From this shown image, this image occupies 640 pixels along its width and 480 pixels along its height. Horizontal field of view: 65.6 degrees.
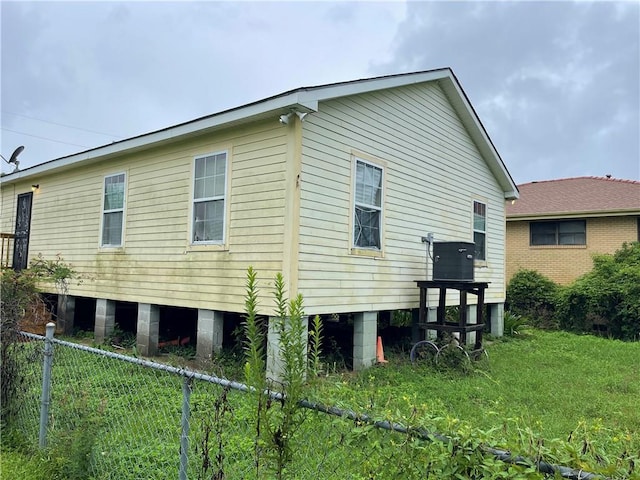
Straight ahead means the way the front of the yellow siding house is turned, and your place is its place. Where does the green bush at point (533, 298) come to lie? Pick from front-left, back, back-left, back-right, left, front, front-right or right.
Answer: back

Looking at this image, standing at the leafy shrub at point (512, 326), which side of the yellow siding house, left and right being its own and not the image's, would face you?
back

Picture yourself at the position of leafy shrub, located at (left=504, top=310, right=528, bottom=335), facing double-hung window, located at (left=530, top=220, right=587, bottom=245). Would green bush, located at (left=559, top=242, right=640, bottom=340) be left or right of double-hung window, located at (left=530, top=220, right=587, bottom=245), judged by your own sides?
right

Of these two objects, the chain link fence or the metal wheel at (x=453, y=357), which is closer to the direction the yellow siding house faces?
the chain link fence

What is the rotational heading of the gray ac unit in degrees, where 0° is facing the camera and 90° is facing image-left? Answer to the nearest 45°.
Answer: approximately 0°
